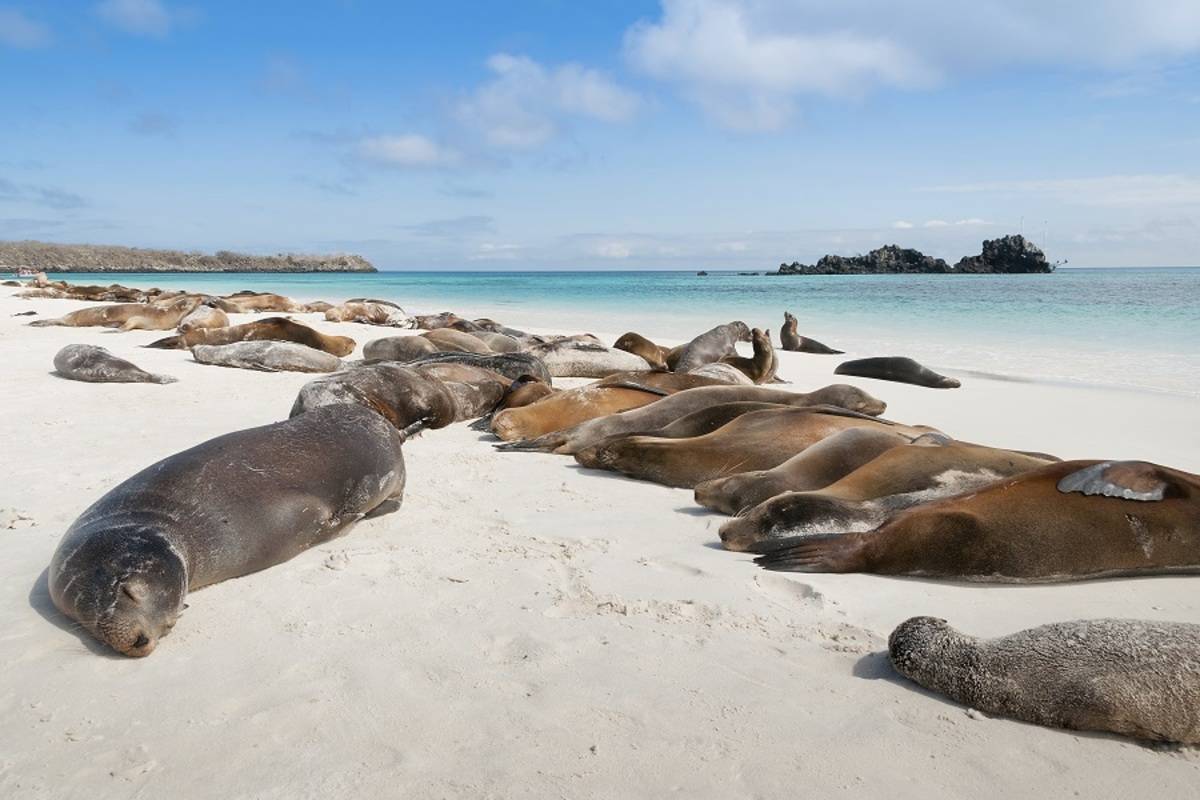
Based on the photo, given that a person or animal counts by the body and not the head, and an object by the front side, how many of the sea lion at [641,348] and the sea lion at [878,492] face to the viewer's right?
0

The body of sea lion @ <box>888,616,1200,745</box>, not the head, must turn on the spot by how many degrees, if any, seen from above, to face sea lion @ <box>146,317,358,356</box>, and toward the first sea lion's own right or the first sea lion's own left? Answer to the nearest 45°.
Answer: approximately 45° to the first sea lion's own right

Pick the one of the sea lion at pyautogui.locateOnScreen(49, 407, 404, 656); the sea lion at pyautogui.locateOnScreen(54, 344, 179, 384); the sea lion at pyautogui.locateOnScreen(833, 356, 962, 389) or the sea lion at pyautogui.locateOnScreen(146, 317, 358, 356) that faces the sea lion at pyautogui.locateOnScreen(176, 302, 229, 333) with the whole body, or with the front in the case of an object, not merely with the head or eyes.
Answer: the sea lion at pyautogui.locateOnScreen(833, 356, 962, 389)

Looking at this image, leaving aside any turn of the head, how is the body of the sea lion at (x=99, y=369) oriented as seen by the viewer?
to the viewer's left

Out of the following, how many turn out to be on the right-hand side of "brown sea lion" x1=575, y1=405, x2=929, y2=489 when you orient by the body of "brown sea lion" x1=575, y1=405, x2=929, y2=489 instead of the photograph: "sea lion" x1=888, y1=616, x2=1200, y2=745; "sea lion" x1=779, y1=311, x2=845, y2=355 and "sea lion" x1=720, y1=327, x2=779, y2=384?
2

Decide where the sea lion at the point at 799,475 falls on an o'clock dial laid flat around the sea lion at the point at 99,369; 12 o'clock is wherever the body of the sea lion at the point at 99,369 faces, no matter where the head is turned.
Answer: the sea lion at the point at 799,475 is roughly at 8 o'clock from the sea lion at the point at 99,369.

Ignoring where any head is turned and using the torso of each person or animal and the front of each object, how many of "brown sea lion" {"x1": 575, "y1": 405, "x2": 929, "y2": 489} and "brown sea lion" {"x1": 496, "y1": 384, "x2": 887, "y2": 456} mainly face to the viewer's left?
1

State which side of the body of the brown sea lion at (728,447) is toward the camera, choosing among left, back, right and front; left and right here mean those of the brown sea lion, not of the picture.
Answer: left

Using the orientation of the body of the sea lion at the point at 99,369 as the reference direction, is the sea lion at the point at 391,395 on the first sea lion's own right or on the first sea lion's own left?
on the first sea lion's own left

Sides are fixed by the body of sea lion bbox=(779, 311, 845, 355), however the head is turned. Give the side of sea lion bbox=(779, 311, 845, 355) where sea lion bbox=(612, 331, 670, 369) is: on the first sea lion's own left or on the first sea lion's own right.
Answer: on the first sea lion's own left

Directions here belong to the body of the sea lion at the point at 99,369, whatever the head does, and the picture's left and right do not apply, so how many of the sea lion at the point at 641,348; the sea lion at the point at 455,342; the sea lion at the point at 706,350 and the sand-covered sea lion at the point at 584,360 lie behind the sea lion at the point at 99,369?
4

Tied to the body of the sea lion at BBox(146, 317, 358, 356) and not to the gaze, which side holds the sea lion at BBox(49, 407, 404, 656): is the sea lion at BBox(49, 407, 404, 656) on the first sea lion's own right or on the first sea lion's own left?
on the first sea lion's own right

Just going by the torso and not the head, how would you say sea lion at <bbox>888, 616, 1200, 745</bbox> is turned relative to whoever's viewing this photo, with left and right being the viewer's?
facing to the left of the viewer

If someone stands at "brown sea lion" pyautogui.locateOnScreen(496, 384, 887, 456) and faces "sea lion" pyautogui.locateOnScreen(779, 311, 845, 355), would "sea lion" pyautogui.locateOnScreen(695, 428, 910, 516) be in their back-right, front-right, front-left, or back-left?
back-right

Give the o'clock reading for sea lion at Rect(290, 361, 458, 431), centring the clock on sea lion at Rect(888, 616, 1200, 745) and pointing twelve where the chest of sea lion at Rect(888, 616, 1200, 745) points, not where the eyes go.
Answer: sea lion at Rect(290, 361, 458, 431) is roughly at 1 o'clock from sea lion at Rect(888, 616, 1200, 745).

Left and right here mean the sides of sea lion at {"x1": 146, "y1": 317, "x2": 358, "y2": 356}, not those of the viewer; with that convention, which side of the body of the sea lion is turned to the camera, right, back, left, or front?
right
